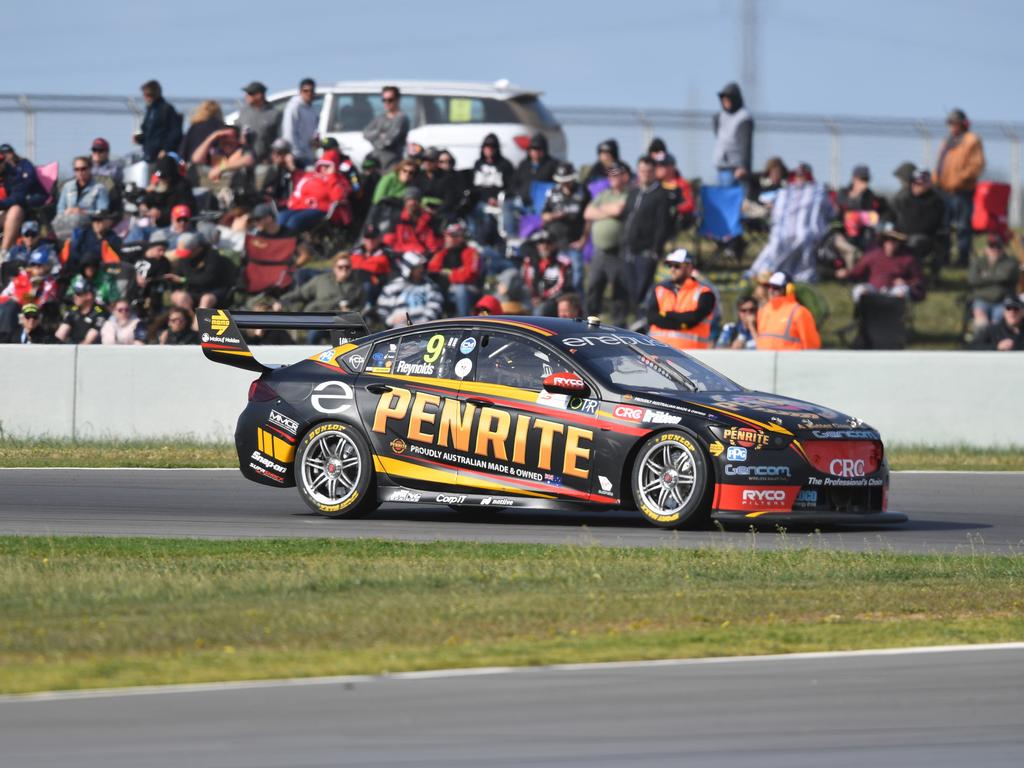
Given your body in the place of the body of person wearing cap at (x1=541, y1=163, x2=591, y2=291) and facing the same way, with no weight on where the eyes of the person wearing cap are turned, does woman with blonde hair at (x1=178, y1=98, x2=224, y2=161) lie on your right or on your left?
on your right

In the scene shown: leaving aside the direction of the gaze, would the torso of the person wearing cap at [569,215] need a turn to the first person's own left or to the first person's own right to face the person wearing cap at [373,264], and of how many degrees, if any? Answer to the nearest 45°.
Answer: approximately 45° to the first person's own right

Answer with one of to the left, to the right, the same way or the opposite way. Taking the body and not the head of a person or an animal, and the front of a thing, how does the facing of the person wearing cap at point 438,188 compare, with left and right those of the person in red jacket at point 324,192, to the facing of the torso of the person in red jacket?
the same way

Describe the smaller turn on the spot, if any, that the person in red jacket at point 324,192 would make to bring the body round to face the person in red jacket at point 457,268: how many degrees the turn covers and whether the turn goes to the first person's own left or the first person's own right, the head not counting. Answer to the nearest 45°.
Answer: approximately 90° to the first person's own left

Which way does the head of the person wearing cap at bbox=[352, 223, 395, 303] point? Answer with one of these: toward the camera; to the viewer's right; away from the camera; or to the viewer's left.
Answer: toward the camera

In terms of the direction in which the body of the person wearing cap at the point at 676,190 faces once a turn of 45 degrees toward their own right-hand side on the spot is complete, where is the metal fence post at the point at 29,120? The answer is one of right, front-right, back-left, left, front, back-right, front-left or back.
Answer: front

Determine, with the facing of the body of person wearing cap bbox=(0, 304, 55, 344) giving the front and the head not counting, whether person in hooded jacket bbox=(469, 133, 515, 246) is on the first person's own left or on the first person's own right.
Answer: on the first person's own left

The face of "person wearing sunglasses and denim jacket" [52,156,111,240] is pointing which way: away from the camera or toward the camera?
toward the camera

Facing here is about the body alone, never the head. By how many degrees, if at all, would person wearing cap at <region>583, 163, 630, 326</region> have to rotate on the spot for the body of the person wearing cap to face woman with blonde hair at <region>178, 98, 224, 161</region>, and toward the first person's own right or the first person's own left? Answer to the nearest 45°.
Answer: approximately 90° to the first person's own right

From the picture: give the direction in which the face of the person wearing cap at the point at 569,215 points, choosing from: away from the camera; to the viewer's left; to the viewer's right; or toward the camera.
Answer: toward the camera

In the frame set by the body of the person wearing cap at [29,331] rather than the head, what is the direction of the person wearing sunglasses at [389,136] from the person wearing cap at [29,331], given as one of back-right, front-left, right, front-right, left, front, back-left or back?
back-left

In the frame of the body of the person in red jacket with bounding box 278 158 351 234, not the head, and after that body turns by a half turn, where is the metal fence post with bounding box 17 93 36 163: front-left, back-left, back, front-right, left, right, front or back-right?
left

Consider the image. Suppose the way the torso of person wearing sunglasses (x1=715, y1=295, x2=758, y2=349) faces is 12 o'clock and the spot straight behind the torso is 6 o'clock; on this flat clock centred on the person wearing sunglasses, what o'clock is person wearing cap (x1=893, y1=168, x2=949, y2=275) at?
The person wearing cap is roughly at 7 o'clock from the person wearing sunglasses.

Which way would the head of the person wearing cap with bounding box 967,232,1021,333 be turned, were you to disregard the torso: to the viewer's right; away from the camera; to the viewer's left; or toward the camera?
toward the camera

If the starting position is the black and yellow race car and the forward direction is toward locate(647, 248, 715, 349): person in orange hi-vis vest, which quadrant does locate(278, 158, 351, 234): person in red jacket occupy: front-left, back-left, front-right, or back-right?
front-left

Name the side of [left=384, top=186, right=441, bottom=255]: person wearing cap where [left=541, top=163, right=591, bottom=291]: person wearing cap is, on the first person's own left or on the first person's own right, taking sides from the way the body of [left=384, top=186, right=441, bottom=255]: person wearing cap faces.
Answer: on the first person's own left

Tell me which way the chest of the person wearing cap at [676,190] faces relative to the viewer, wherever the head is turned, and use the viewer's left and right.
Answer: facing the viewer and to the left of the viewer

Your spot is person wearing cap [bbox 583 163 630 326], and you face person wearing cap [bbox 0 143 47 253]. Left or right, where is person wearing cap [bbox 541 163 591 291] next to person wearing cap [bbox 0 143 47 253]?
right
